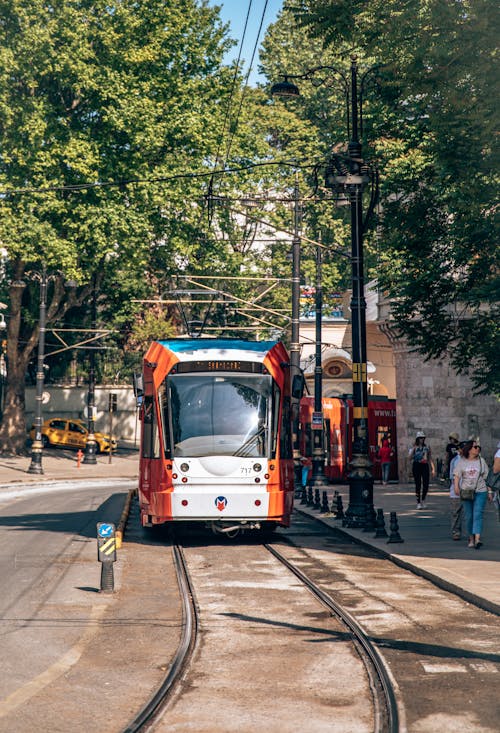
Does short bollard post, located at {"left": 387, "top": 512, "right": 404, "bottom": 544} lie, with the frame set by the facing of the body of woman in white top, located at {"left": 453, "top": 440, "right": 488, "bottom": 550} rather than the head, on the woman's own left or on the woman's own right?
on the woman's own right

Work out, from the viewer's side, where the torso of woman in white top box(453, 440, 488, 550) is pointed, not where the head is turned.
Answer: toward the camera

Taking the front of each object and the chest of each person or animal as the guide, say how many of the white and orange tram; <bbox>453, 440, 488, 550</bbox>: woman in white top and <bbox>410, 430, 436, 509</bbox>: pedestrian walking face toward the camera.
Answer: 3

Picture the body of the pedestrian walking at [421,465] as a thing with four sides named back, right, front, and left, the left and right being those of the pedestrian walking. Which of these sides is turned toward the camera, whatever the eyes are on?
front

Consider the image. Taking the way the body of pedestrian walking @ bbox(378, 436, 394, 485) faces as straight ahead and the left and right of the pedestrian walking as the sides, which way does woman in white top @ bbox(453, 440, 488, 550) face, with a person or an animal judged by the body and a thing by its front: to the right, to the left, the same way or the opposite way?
the opposite way

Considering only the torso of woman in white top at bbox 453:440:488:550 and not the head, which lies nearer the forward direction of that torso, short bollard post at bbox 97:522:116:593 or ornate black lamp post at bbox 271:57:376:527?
the short bollard post

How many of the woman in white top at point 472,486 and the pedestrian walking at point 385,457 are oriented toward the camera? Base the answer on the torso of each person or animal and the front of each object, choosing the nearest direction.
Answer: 1

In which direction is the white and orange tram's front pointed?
toward the camera

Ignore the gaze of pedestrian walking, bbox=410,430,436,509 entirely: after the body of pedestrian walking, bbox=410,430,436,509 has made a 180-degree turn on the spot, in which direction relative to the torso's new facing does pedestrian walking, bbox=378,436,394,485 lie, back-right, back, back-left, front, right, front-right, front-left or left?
front

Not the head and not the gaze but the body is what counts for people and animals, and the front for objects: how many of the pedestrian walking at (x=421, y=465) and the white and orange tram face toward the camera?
2

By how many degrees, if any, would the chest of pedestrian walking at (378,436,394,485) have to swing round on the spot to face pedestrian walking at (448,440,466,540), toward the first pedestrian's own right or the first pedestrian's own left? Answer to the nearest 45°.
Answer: approximately 180°

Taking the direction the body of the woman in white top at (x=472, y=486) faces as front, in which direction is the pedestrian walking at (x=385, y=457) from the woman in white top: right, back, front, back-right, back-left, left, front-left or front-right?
back
